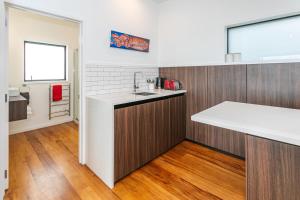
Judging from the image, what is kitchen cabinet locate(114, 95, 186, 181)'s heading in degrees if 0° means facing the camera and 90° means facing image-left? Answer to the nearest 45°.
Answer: approximately 315°

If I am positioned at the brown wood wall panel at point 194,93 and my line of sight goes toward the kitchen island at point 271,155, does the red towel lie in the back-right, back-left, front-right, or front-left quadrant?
back-right

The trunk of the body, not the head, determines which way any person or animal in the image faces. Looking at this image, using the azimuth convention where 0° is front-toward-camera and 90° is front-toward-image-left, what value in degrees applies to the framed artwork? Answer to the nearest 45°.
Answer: approximately 315°

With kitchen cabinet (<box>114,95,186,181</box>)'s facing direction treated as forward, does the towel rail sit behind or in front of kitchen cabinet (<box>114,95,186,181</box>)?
behind
